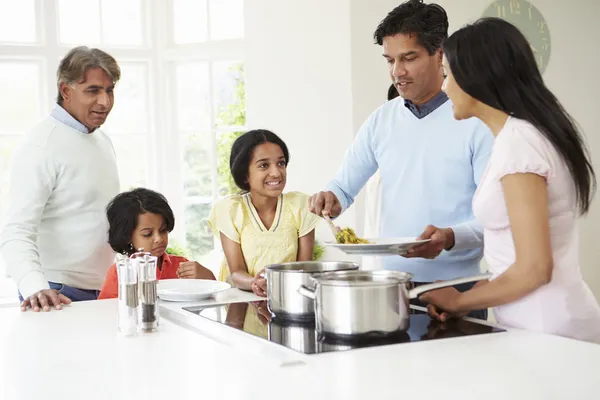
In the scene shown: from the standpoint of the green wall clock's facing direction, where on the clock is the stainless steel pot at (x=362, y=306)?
The stainless steel pot is roughly at 12 o'clock from the green wall clock.

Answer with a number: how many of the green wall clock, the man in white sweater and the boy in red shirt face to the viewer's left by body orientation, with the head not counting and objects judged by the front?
0

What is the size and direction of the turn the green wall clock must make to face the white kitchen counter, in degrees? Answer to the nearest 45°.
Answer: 0° — it already faces it

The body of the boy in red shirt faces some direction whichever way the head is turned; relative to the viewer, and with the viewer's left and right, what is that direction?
facing the viewer and to the right of the viewer

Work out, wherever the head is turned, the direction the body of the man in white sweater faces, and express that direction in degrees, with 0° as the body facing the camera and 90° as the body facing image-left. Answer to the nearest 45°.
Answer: approximately 315°

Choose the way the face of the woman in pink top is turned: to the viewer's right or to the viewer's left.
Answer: to the viewer's left

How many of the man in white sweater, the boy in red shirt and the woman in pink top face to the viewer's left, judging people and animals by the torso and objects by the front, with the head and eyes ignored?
1

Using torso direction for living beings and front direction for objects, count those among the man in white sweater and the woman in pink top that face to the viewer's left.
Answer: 1

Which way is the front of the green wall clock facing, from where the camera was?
facing the viewer

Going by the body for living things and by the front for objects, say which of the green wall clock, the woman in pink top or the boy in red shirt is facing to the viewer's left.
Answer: the woman in pink top

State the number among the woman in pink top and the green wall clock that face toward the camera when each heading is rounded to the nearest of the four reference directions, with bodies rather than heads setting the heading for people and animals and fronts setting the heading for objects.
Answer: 1

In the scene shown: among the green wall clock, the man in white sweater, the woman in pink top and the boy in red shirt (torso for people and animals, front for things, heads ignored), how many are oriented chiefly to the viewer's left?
1

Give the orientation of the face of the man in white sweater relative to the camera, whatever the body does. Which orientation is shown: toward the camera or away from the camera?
toward the camera

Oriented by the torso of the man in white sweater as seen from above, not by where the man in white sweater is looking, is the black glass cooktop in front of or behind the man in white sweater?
in front

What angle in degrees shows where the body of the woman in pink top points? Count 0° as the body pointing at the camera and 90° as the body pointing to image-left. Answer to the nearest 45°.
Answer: approximately 90°

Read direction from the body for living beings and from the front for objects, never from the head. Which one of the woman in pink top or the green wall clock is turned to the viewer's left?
the woman in pink top

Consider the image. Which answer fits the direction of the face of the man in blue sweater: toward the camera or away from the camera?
toward the camera

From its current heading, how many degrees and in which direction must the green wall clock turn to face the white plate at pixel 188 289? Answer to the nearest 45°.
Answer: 0° — it already faces it

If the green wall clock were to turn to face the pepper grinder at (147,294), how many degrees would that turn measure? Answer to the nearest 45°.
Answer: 0° — it already faces it

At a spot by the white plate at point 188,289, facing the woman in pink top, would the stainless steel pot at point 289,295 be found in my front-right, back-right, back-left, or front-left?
front-right

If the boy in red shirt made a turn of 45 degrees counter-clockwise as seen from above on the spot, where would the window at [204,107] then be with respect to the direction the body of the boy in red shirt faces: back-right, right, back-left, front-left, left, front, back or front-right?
left
